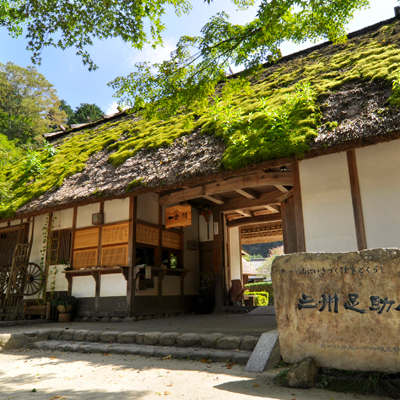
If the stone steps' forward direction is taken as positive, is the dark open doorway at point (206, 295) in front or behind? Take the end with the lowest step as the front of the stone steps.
behind

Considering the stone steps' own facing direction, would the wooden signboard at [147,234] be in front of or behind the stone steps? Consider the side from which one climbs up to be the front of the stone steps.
behind

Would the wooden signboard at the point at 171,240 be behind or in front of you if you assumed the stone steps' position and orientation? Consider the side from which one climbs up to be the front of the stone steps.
behind

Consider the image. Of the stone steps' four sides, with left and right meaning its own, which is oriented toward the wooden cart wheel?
right

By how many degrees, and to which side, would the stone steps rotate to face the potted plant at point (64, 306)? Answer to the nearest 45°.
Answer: approximately 90° to its right

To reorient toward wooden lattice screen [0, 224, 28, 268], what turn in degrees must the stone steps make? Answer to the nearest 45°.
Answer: approximately 90° to its right

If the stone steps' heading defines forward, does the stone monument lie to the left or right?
on its left

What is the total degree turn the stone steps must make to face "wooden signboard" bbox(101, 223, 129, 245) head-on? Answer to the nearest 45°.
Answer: approximately 135° to its right

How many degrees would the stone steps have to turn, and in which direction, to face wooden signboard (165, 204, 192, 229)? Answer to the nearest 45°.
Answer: approximately 135° to its right

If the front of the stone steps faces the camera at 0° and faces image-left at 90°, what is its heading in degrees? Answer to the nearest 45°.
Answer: approximately 45°
